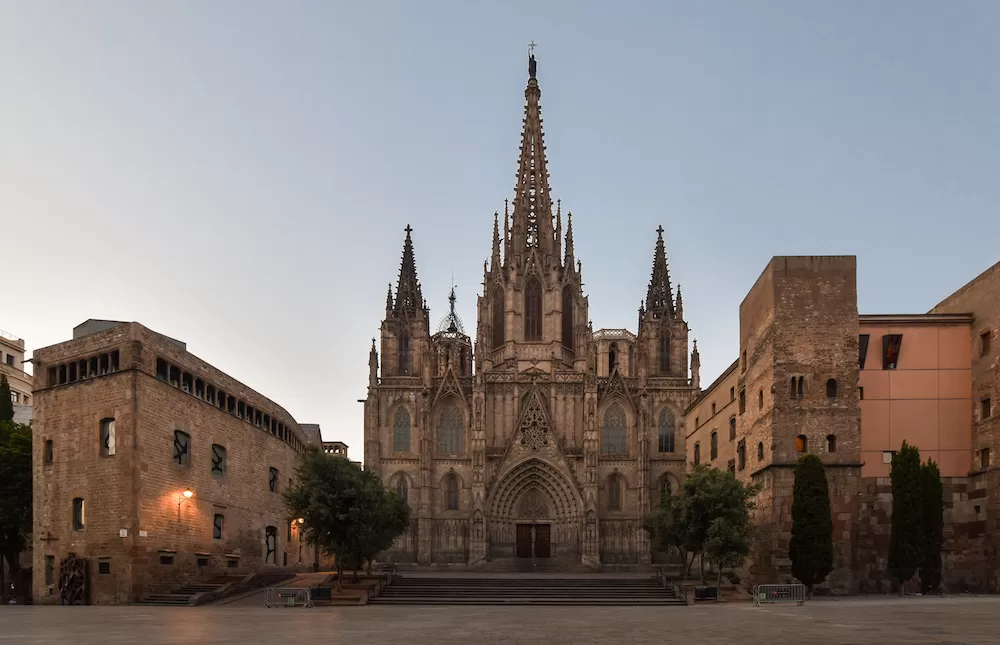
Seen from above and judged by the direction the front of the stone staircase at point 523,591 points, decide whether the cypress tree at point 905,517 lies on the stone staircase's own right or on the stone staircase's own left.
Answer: on the stone staircase's own left

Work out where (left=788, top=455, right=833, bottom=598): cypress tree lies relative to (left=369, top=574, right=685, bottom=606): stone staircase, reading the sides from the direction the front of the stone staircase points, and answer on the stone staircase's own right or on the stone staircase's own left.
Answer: on the stone staircase's own left

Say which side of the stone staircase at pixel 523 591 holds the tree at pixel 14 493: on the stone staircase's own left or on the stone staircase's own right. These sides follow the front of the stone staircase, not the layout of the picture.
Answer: on the stone staircase's own right

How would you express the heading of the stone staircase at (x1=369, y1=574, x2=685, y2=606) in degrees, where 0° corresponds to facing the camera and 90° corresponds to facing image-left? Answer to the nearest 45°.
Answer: approximately 0°

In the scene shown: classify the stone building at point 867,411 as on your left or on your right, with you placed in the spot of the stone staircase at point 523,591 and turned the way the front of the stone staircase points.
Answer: on your left
